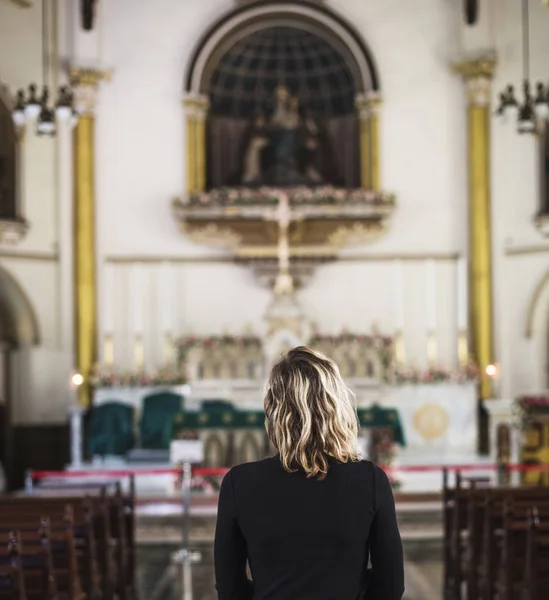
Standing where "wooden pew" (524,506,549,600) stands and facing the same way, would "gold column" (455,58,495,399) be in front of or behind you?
in front

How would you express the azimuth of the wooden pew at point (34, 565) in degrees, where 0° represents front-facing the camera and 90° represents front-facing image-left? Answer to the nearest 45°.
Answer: approximately 180°

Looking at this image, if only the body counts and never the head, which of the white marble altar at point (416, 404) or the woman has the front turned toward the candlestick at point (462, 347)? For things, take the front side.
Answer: the woman

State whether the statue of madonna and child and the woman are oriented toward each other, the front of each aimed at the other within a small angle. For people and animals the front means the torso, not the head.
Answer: yes

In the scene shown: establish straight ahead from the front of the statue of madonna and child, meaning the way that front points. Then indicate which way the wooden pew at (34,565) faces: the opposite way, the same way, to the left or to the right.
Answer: the opposite way

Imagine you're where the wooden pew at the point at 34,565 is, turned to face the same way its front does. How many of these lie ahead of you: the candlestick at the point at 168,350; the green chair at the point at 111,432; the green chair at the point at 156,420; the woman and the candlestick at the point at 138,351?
4

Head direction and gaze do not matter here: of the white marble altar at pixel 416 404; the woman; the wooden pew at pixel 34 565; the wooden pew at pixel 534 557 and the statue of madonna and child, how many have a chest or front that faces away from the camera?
3

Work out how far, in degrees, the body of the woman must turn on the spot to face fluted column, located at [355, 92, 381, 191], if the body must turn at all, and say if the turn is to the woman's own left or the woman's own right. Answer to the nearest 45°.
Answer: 0° — they already face it

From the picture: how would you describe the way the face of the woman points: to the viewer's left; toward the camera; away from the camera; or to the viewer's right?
away from the camera

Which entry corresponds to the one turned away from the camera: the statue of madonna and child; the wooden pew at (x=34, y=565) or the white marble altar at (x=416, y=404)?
the wooden pew

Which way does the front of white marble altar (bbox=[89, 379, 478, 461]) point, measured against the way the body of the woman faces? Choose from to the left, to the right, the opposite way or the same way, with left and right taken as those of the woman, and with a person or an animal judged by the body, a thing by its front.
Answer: the opposite way

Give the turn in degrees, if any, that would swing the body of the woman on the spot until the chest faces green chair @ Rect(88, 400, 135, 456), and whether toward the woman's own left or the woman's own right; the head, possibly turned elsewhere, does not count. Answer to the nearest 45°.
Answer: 0° — they already face it

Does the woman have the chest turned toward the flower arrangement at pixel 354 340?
yes

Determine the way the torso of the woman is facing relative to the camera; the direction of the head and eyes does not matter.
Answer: away from the camera

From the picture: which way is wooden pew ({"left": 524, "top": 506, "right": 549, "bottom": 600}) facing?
away from the camera
